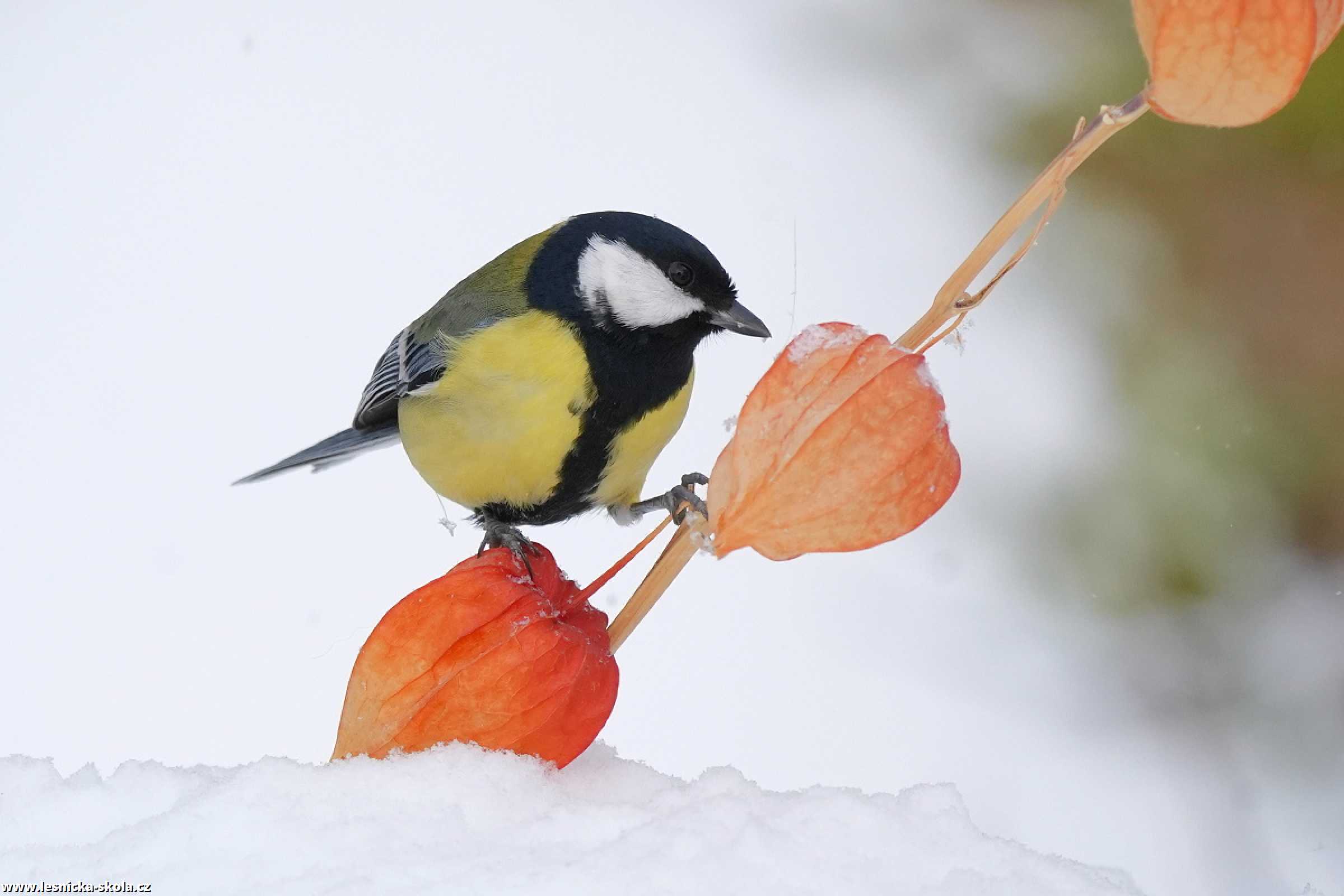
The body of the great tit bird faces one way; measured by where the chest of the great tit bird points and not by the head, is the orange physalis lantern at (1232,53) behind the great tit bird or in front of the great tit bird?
in front

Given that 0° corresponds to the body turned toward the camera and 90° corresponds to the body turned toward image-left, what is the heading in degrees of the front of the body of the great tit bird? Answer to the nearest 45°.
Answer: approximately 315°
